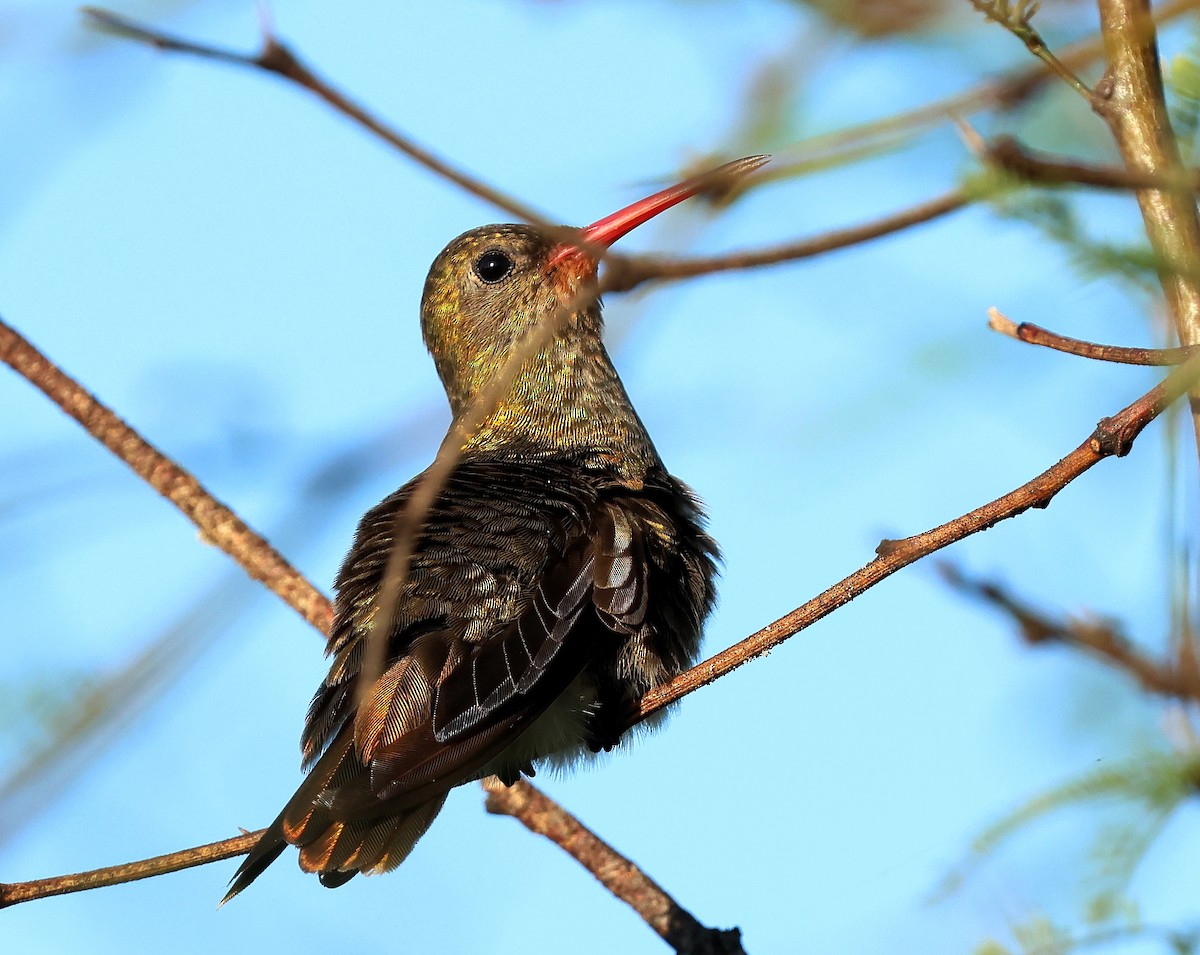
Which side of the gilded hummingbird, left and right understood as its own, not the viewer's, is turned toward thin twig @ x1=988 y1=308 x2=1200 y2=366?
right

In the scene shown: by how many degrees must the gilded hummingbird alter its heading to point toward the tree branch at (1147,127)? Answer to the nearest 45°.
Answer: approximately 90° to its right

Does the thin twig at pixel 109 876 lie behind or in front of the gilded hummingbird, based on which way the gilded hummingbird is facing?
behind

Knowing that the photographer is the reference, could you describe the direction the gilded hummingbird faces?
facing away from the viewer and to the right of the viewer

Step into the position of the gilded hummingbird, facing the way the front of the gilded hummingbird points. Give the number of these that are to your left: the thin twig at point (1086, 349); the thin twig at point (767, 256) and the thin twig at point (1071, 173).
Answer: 0

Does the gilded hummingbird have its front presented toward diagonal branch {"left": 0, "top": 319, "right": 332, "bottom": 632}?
no
